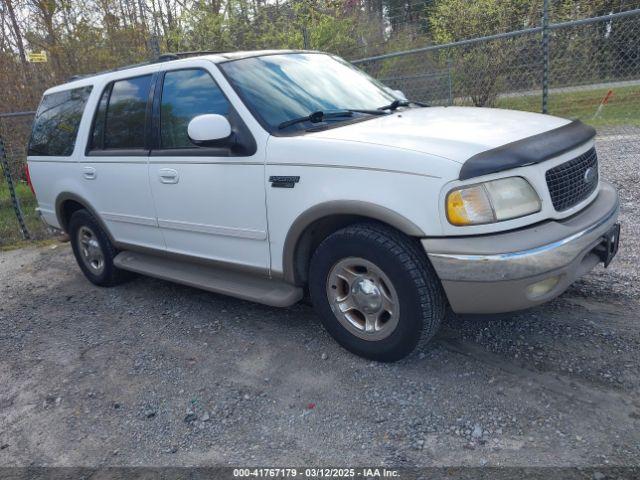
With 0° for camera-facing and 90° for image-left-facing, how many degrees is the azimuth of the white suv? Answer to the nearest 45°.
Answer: approximately 315°

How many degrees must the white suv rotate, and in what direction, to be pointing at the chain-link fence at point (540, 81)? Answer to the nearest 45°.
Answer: approximately 90° to its left

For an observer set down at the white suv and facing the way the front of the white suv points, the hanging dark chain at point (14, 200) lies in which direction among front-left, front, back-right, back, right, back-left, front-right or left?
back
